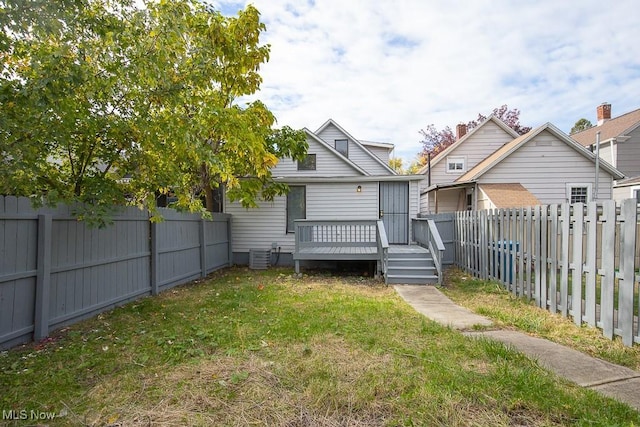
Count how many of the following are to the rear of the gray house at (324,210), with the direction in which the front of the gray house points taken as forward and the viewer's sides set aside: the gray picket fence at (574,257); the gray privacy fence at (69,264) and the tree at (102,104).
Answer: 0

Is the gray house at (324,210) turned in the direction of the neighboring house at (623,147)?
no

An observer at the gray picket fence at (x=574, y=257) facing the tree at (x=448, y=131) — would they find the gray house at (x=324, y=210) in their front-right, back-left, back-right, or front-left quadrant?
front-left

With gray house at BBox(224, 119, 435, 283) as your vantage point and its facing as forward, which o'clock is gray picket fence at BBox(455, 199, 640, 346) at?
The gray picket fence is roughly at 11 o'clock from the gray house.

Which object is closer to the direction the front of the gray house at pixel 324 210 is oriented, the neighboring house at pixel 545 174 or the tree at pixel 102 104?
the tree

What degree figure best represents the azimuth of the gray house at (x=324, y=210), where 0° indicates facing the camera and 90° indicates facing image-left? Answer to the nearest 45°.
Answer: approximately 0°

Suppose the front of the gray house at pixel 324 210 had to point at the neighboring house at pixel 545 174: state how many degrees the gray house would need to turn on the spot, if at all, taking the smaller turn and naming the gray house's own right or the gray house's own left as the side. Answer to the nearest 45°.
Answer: approximately 90° to the gray house's own left

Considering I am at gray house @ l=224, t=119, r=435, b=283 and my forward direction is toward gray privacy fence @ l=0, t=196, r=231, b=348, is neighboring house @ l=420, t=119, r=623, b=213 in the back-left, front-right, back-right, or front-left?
back-left

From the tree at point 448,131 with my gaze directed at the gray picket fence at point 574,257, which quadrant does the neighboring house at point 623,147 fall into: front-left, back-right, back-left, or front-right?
front-left

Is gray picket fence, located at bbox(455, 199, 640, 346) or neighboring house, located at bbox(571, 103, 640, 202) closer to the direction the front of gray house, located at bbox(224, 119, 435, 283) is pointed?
the gray picket fence

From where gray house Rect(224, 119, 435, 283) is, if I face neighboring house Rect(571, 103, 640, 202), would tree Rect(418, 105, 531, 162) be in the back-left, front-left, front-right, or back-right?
front-left
